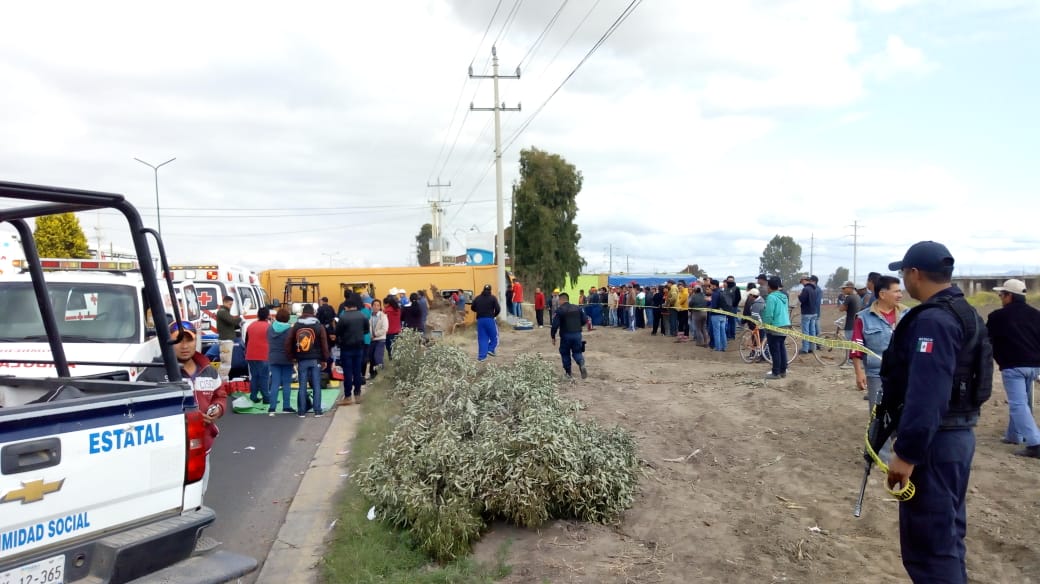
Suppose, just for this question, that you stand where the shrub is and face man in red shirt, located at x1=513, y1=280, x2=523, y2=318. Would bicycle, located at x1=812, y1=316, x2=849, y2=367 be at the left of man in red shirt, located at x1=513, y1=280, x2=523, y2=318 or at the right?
right

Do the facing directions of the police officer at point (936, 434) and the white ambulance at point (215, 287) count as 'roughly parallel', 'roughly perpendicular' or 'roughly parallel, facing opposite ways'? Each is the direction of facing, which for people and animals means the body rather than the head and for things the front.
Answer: roughly perpendicular

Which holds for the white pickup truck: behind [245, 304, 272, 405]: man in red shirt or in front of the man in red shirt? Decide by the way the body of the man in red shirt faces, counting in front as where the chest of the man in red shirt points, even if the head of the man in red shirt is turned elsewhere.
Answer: behind

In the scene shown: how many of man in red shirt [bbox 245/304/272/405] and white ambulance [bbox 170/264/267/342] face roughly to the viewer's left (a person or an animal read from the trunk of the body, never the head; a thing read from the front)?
0

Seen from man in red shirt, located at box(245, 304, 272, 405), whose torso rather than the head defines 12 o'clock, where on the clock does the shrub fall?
The shrub is roughly at 4 o'clock from the man in red shirt.

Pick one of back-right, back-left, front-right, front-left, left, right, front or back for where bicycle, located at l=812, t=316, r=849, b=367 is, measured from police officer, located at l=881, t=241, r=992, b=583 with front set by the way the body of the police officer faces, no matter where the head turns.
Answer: right

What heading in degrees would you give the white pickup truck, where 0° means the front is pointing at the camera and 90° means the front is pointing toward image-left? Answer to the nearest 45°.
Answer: approximately 135°

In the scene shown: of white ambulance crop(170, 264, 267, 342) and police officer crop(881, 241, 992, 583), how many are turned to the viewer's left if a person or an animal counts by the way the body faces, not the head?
1

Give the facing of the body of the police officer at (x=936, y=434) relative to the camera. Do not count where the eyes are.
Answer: to the viewer's left

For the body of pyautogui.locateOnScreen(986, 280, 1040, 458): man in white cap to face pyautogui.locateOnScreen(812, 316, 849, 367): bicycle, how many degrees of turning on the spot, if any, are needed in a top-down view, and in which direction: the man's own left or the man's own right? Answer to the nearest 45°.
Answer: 0° — they already face it

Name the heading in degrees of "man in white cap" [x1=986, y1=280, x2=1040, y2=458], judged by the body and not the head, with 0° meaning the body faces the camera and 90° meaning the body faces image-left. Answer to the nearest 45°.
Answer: approximately 135°

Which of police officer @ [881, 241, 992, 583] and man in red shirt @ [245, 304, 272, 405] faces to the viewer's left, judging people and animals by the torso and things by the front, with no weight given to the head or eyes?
the police officer

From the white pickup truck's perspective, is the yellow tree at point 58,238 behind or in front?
in front

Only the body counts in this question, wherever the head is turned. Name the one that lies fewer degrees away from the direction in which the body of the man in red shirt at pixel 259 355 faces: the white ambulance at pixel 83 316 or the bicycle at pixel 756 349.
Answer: the bicycle
